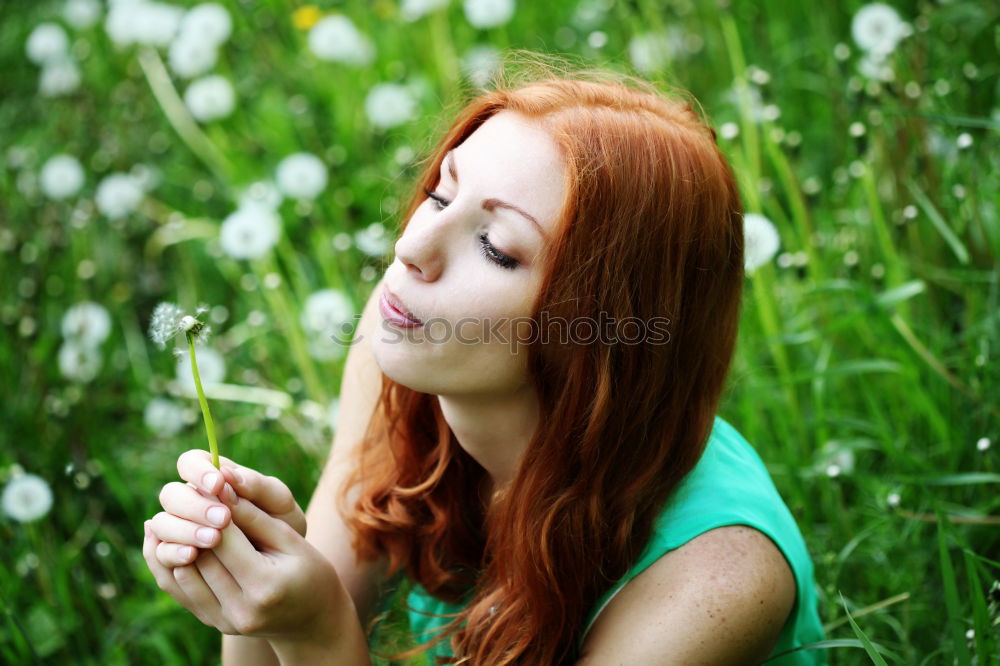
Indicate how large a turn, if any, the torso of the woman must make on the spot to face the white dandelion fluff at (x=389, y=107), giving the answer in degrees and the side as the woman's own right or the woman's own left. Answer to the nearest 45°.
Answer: approximately 135° to the woman's own right

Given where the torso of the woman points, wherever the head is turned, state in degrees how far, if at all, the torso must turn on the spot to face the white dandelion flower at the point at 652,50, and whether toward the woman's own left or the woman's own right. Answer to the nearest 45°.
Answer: approximately 135° to the woman's own right

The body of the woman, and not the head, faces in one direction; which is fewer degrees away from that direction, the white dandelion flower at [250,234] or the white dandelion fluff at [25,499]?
the white dandelion fluff

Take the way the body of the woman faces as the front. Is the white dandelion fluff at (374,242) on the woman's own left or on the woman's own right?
on the woman's own right

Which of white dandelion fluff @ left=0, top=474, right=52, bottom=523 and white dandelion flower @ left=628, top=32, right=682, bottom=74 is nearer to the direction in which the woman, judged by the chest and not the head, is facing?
the white dandelion fluff

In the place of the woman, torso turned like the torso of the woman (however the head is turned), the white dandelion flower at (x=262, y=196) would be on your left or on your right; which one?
on your right

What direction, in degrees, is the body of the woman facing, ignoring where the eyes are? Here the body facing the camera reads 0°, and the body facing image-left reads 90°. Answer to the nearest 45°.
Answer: approximately 45°
